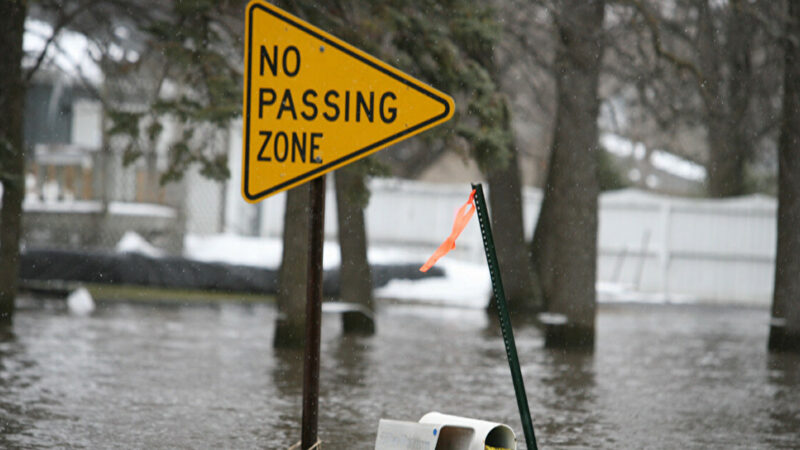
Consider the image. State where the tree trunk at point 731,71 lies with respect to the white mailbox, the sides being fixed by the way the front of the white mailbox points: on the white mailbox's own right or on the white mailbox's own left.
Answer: on the white mailbox's own left

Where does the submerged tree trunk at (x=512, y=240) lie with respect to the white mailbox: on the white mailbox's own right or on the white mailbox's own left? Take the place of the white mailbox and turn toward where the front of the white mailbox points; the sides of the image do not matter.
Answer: on the white mailbox's own left

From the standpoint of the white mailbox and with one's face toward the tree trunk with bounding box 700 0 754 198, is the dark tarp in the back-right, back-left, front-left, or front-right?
front-left

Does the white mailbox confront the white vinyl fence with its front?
no

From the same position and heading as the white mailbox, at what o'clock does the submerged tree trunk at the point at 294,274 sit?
The submerged tree trunk is roughly at 7 o'clock from the white mailbox.

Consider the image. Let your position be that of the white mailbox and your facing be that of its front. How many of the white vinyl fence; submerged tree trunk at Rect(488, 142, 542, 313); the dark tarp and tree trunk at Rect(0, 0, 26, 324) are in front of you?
0

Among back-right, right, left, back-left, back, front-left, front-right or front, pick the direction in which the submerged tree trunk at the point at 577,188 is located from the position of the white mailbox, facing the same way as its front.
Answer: back-left

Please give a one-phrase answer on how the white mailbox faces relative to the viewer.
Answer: facing the viewer and to the right of the viewer

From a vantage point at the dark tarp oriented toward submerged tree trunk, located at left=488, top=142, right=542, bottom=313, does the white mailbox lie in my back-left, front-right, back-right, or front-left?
front-right

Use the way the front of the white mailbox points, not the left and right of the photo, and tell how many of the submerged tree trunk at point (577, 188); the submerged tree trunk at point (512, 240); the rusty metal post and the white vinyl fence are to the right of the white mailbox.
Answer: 1

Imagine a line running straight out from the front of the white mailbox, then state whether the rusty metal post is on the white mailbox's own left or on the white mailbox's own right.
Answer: on the white mailbox's own right

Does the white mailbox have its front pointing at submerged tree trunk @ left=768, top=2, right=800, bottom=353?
no

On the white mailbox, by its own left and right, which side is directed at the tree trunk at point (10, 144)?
back
